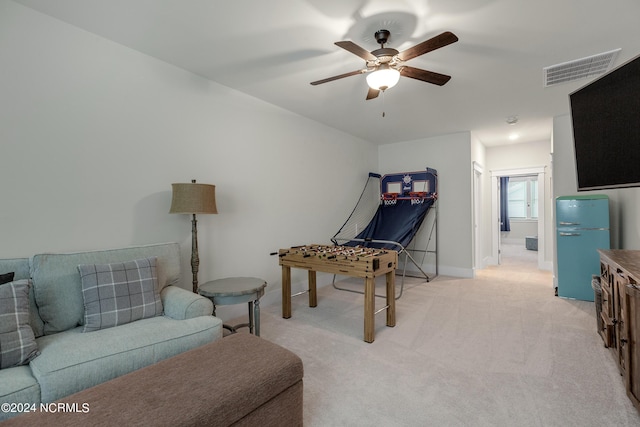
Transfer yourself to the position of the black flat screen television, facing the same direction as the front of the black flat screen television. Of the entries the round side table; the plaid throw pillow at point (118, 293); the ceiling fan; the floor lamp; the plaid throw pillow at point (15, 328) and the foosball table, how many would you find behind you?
0

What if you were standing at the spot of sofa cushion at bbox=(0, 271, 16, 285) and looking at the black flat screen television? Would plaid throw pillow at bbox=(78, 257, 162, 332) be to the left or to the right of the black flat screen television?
left

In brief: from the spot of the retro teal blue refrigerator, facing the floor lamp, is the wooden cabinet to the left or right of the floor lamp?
left

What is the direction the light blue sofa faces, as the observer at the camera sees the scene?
facing the viewer and to the right of the viewer

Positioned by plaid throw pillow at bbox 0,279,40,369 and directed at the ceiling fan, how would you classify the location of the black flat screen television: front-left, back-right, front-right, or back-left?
front-right

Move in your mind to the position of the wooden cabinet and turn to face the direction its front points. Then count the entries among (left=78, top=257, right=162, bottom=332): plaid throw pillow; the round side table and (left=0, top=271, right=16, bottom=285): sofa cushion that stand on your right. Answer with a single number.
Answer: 0

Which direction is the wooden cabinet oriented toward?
to the viewer's left

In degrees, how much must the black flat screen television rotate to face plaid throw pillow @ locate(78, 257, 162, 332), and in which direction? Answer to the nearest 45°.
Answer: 0° — it already faces it

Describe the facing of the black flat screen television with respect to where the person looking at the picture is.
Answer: facing the viewer and to the left of the viewer

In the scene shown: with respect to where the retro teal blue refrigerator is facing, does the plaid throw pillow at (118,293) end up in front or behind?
in front

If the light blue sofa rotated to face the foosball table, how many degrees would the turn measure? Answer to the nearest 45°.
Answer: approximately 45° to its left

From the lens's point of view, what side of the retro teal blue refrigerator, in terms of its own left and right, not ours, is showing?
front

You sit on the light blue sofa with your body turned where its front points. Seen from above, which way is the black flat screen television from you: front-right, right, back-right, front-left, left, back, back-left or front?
front

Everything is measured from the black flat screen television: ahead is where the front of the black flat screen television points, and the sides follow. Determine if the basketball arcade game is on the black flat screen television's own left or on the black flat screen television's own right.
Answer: on the black flat screen television's own right
